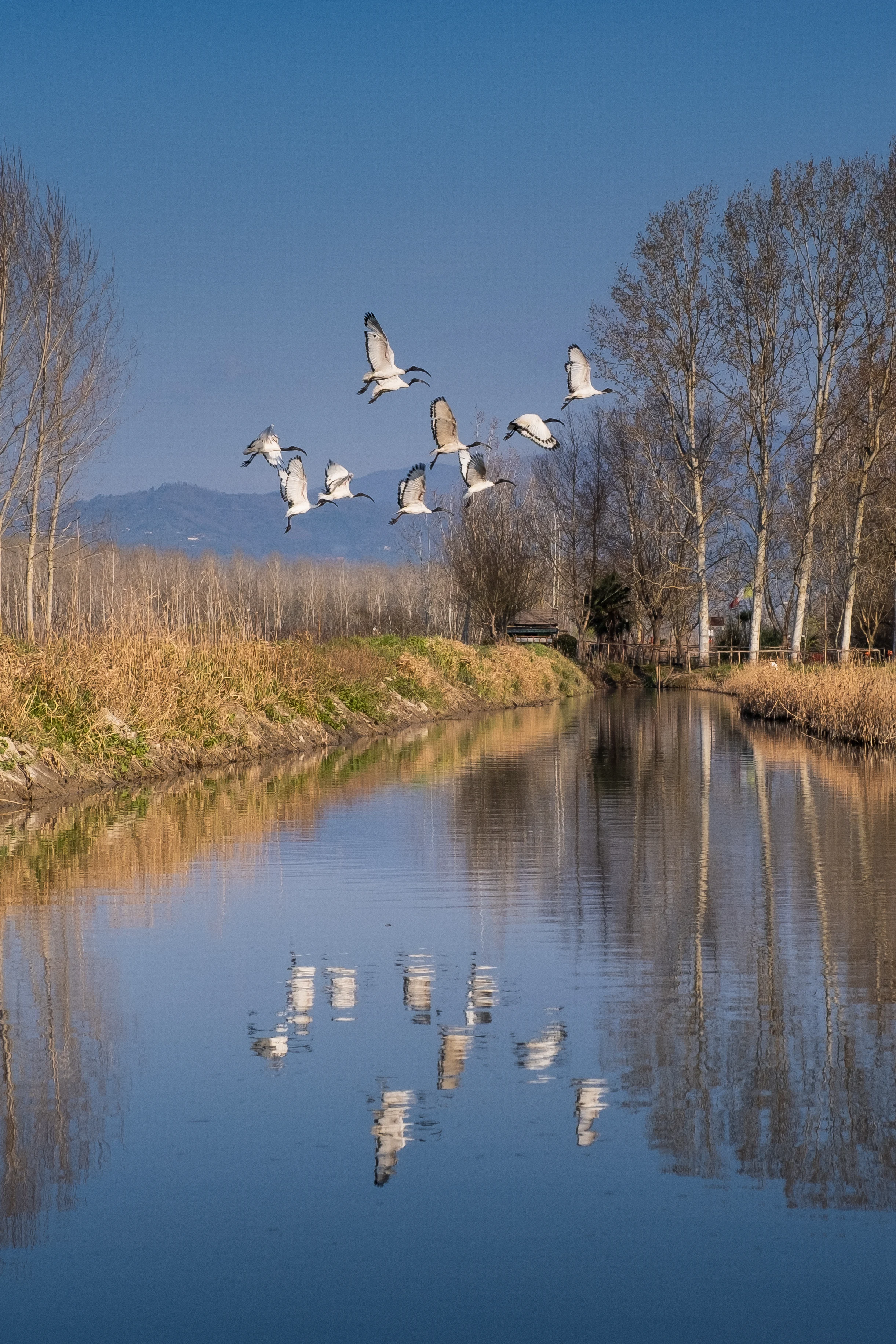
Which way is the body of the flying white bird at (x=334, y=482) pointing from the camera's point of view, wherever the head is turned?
to the viewer's right

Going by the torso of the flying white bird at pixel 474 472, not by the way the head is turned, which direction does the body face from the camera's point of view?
to the viewer's right

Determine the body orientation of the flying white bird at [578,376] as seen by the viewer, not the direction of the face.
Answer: to the viewer's right

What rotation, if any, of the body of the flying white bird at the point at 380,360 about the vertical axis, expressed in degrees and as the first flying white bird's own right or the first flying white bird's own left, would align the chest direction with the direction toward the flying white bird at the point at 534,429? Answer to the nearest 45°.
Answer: approximately 45° to the first flying white bird's own left

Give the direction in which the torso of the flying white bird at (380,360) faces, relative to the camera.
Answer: to the viewer's right

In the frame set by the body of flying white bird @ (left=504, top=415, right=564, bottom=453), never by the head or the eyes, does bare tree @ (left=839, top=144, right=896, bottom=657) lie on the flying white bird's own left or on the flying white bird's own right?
on the flying white bird's own left

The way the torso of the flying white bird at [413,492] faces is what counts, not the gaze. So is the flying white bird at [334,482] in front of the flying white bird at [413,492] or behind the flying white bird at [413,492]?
behind

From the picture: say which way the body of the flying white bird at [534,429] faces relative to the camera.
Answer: to the viewer's right

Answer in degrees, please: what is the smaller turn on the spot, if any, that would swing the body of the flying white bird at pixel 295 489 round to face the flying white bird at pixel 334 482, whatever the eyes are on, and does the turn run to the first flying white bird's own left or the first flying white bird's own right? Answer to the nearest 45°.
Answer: approximately 45° to the first flying white bird's own right

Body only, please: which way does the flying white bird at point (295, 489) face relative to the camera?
to the viewer's right

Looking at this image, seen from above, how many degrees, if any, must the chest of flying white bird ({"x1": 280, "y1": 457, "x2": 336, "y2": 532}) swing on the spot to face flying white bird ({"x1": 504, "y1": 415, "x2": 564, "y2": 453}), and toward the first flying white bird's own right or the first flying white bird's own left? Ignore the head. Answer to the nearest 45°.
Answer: approximately 45° to the first flying white bird's own right
